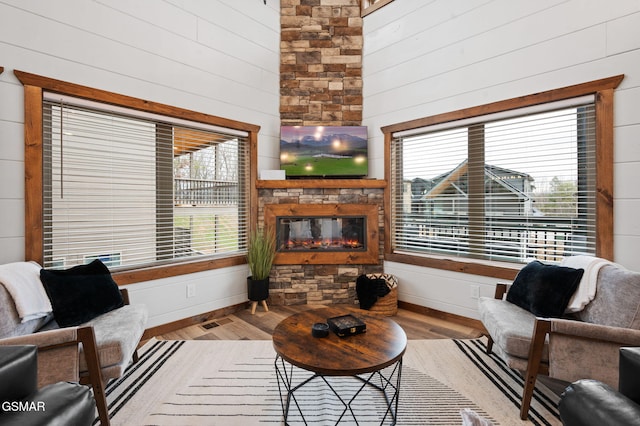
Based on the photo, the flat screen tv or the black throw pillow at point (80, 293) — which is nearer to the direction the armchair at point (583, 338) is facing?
the black throw pillow

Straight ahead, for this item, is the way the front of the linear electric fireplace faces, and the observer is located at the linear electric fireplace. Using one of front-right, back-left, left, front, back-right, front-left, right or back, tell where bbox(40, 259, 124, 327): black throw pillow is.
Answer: front-right

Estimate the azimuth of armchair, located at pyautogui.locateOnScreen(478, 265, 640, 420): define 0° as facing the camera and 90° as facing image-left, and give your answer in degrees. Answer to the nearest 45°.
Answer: approximately 45°

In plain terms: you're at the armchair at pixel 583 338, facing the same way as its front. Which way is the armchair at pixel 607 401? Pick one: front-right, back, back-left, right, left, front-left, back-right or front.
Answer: front-left

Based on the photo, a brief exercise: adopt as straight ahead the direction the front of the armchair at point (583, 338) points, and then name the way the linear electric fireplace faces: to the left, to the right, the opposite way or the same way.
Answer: to the left

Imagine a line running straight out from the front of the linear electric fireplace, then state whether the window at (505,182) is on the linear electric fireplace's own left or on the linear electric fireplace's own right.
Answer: on the linear electric fireplace's own left

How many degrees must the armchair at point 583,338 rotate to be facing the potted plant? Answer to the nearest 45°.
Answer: approximately 45° to its right

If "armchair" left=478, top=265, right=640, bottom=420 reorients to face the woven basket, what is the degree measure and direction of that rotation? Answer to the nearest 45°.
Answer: approximately 90° to its right

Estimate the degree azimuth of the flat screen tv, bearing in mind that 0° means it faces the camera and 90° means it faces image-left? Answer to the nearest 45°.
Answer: approximately 0°

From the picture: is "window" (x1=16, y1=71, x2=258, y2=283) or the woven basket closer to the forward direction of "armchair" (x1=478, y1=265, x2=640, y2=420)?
the window

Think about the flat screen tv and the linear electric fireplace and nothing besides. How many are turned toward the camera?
2
